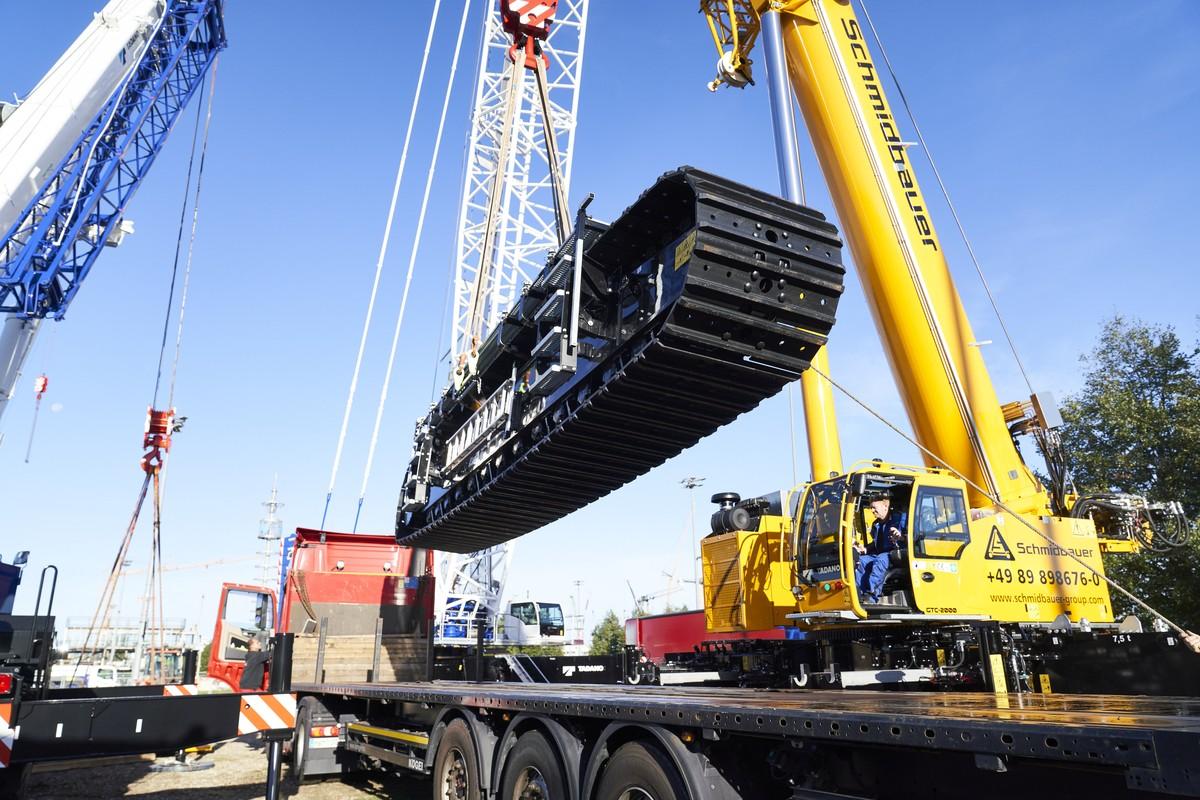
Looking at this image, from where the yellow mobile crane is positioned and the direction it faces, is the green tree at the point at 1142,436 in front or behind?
behind

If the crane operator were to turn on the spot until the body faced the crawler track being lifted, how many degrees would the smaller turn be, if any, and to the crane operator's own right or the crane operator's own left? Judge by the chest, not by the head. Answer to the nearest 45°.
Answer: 0° — they already face it

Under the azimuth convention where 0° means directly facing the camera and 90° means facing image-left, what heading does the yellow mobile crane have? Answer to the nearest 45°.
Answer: approximately 45°

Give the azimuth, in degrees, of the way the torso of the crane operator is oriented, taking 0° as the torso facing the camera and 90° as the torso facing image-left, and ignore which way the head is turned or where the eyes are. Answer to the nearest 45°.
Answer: approximately 45°

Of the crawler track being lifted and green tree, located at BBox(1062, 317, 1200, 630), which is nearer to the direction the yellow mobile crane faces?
the crawler track being lifted
